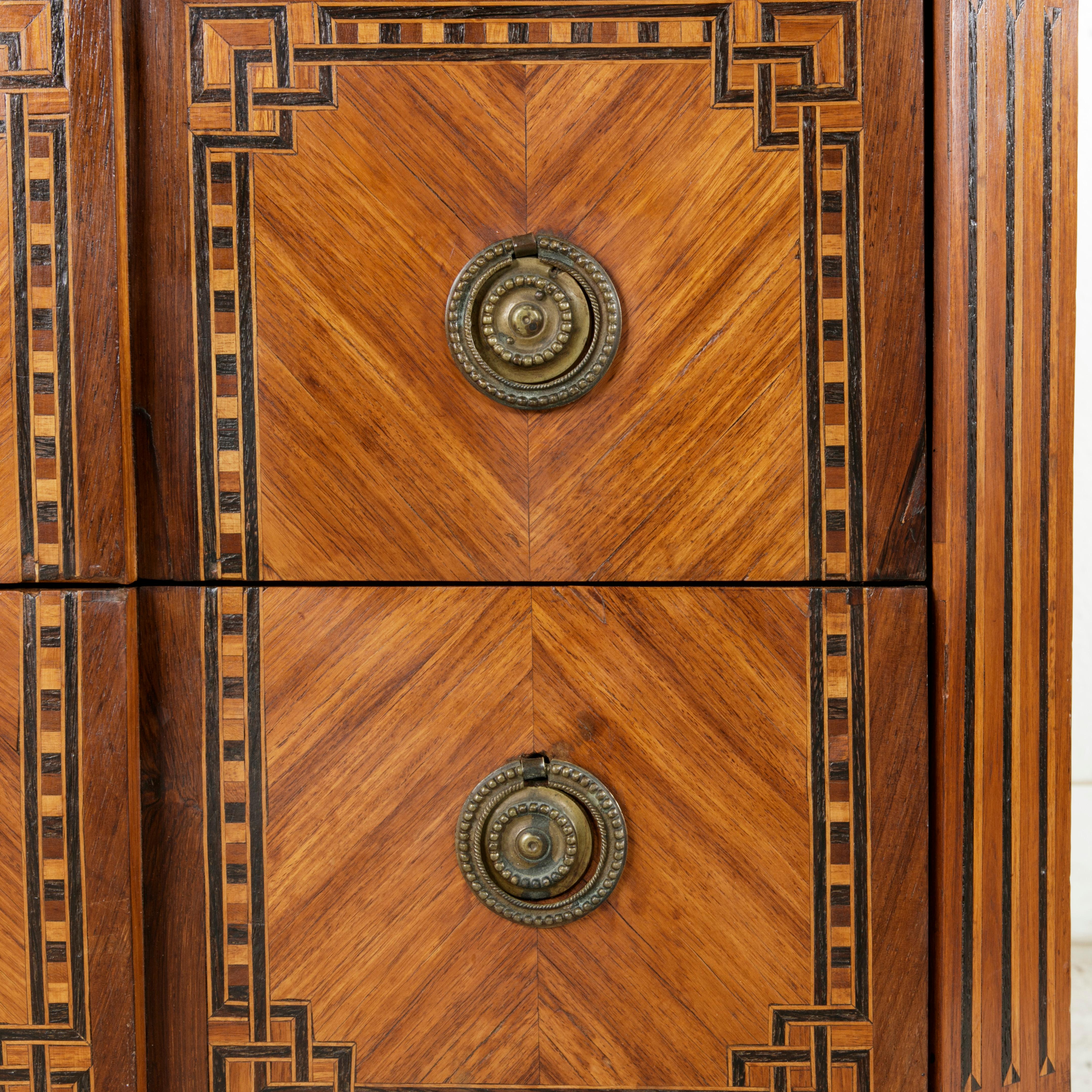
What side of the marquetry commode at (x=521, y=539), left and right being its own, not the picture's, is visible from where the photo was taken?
front
